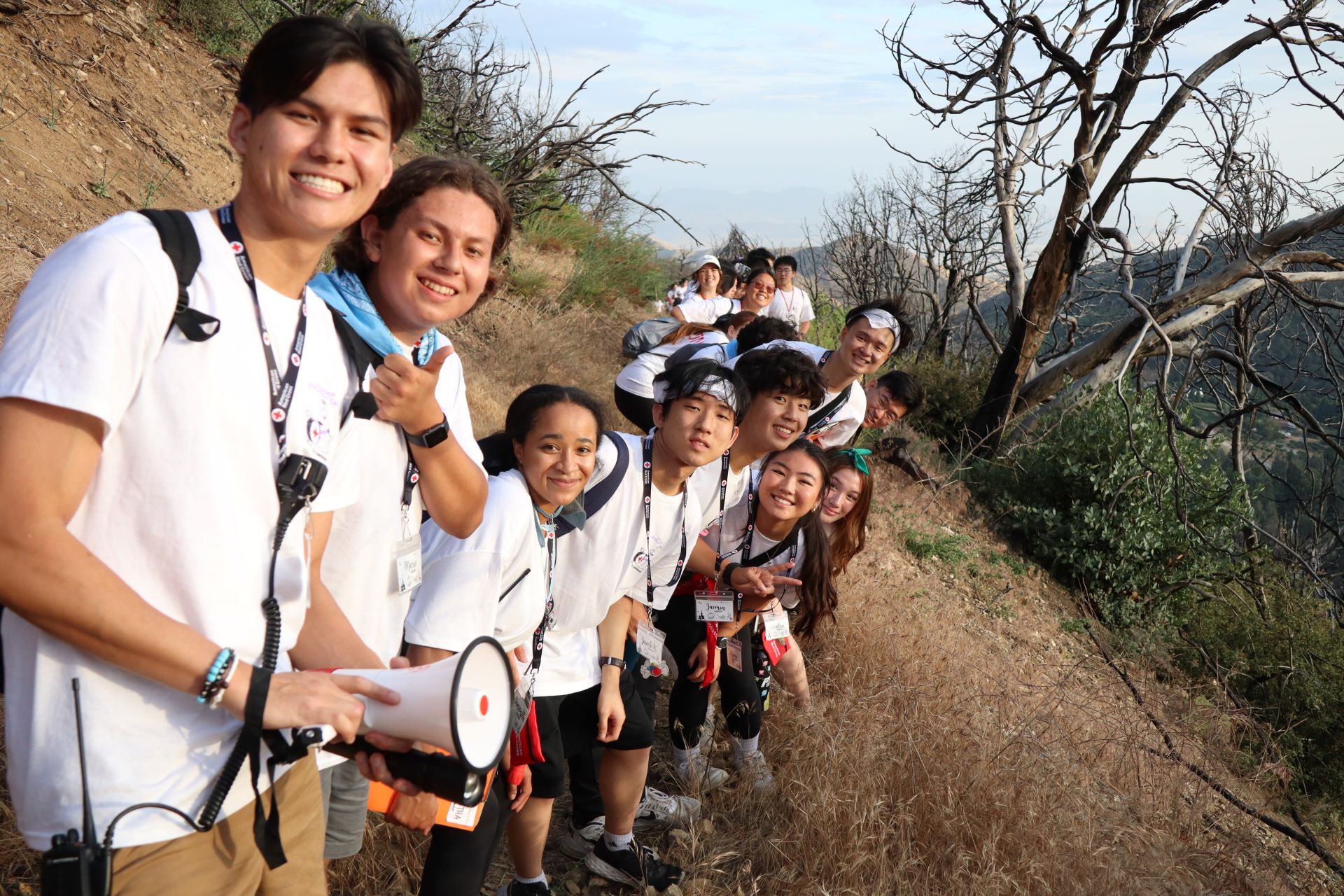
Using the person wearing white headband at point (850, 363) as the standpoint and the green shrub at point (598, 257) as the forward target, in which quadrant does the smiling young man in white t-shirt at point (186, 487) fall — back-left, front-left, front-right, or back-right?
back-left

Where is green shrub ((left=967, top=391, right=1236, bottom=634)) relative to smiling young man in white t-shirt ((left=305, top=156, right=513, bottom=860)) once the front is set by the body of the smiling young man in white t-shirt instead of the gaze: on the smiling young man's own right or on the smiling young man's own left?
on the smiling young man's own left

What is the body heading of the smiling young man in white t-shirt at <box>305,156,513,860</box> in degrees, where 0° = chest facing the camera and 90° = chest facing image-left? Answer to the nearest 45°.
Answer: approximately 315°

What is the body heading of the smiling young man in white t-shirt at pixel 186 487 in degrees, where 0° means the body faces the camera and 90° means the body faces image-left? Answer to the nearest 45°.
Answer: approximately 315°

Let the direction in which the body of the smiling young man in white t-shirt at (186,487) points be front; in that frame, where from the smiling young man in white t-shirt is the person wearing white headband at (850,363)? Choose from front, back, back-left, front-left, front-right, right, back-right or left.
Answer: left

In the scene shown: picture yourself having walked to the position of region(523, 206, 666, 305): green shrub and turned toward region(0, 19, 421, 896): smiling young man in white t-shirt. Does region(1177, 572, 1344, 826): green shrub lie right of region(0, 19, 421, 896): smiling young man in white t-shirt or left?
left

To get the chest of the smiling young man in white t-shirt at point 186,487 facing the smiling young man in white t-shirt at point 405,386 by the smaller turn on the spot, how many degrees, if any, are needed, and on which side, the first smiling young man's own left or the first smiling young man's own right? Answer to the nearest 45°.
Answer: approximately 90° to the first smiling young man's own left
